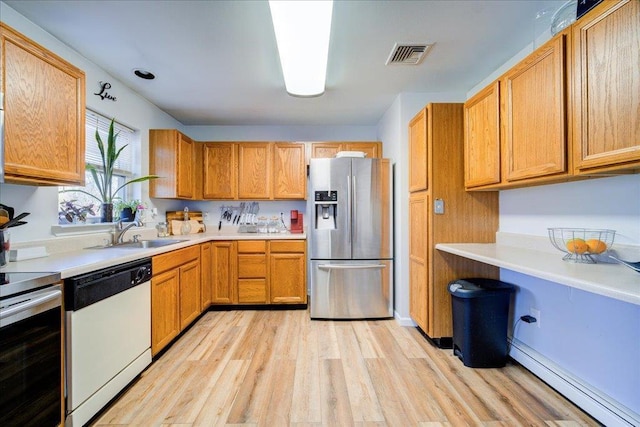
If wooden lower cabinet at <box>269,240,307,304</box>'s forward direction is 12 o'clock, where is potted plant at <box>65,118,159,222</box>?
The potted plant is roughly at 2 o'clock from the wooden lower cabinet.

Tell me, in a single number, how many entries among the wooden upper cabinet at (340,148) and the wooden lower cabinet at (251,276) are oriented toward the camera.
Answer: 2

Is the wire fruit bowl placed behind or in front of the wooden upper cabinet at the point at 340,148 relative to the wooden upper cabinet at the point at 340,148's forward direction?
in front

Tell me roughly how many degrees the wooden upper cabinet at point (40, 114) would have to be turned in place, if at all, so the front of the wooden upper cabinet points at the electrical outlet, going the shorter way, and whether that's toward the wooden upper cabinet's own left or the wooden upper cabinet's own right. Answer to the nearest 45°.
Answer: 0° — it already faces it

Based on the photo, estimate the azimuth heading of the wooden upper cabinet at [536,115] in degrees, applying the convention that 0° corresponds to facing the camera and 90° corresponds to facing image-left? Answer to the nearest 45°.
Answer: approximately 45°

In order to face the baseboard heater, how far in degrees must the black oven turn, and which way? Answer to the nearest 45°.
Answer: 0° — it already faces it

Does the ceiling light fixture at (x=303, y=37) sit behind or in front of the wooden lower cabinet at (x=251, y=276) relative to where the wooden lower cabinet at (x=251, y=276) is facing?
in front

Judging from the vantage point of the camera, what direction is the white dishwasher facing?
facing the viewer and to the right of the viewer

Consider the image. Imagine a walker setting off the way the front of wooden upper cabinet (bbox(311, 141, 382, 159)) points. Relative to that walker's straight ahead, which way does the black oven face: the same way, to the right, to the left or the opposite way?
to the left

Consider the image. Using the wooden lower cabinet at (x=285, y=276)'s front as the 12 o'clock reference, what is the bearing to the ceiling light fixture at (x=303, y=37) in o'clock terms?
The ceiling light fixture is roughly at 12 o'clock from the wooden lower cabinet.

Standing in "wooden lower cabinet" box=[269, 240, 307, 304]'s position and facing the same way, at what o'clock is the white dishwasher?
The white dishwasher is roughly at 1 o'clock from the wooden lower cabinet.

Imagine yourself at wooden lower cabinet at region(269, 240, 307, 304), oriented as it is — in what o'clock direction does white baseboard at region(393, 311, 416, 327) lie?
The white baseboard is roughly at 10 o'clock from the wooden lower cabinet.
